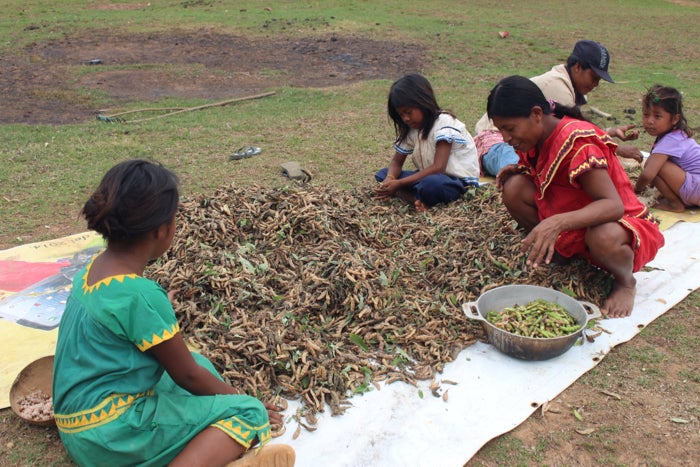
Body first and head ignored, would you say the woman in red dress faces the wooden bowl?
yes

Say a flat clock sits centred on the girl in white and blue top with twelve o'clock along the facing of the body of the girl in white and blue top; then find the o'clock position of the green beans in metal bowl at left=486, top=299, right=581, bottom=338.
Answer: The green beans in metal bowl is roughly at 10 o'clock from the girl in white and blue top.

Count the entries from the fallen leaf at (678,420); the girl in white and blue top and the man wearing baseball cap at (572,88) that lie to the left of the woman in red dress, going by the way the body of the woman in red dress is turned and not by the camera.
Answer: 1

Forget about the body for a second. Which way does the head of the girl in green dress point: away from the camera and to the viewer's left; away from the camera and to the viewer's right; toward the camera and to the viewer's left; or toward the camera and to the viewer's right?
away from the camera and to the viewer's right

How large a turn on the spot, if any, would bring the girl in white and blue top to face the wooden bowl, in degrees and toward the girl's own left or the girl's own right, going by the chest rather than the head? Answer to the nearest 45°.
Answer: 0° — they already face it

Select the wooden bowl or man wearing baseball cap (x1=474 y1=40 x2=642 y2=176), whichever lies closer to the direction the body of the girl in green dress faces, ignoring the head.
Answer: the man wearing baseball cap

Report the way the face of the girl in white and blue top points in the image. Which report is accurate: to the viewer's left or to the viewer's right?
to the viewer's left

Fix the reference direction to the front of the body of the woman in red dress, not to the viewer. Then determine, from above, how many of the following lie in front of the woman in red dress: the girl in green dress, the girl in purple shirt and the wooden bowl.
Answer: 2

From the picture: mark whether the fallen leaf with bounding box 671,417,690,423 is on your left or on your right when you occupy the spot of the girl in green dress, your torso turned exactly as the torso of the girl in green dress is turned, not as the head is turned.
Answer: on your right

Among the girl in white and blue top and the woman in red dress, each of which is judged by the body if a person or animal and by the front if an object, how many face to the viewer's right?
0
